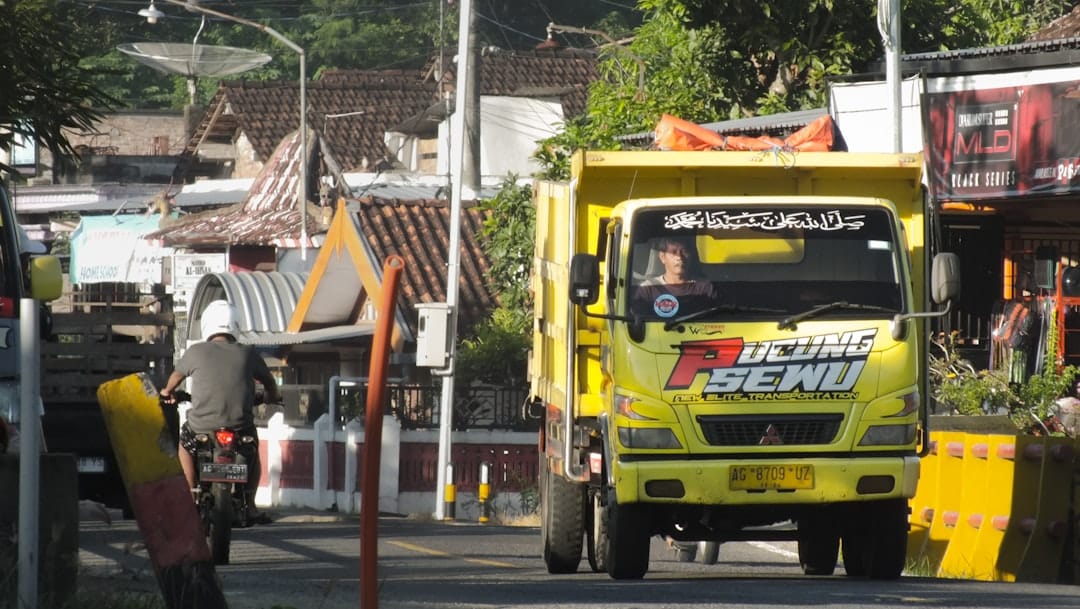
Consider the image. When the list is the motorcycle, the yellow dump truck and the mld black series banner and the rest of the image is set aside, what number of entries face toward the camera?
2

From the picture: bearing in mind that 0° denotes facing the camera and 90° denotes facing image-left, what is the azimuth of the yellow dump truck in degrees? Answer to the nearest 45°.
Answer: approximately 0°

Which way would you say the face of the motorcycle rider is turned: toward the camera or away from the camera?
away from the camera

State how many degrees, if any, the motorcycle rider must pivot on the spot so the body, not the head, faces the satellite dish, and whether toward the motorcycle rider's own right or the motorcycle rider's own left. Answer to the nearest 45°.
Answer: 0° — they already face it

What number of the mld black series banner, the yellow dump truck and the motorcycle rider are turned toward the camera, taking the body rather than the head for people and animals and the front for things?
2

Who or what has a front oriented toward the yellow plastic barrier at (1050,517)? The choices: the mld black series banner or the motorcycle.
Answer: the mld black series banner

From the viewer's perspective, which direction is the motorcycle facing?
away from the camera

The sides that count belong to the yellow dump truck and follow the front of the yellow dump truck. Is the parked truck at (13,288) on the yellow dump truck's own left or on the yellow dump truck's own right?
on the yellow dump truck's own right

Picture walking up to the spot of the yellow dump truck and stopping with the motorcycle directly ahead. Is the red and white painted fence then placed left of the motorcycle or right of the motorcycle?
right

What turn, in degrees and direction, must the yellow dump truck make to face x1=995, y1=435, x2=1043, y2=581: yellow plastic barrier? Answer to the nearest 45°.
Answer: approximately 45° to its left

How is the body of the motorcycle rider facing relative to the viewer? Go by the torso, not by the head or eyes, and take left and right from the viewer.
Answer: facing away from the viewer

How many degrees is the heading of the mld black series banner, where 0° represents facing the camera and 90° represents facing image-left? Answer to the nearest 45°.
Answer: approximately 0°
